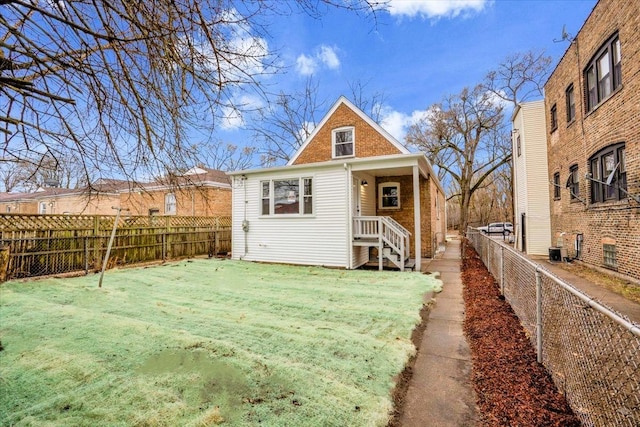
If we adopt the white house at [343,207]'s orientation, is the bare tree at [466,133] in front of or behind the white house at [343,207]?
behind

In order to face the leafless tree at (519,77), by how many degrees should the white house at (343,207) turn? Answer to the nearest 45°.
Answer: approximately 135° to its left

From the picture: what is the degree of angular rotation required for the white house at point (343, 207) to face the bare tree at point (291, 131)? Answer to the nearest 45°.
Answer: approximately 180°

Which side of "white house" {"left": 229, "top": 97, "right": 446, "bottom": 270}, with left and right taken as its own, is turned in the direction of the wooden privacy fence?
right

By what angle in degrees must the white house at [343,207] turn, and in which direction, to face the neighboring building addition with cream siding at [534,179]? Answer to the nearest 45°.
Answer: approximately 90° to its left

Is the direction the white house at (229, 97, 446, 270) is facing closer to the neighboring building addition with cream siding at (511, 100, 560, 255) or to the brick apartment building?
the brick apartment building

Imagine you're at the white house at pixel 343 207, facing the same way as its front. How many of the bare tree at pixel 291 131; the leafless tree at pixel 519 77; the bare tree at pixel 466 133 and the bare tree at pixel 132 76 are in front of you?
1

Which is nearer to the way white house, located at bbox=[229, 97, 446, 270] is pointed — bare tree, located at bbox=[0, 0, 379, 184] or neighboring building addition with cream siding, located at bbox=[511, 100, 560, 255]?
the bare tree

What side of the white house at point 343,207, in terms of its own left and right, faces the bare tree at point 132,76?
front

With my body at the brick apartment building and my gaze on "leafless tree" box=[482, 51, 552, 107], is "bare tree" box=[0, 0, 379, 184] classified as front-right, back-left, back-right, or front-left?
back-left

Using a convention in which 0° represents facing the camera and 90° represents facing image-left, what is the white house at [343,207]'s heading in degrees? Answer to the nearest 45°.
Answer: approximately 0°

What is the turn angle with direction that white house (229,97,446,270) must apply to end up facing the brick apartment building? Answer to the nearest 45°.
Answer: approximately 90° to its left
